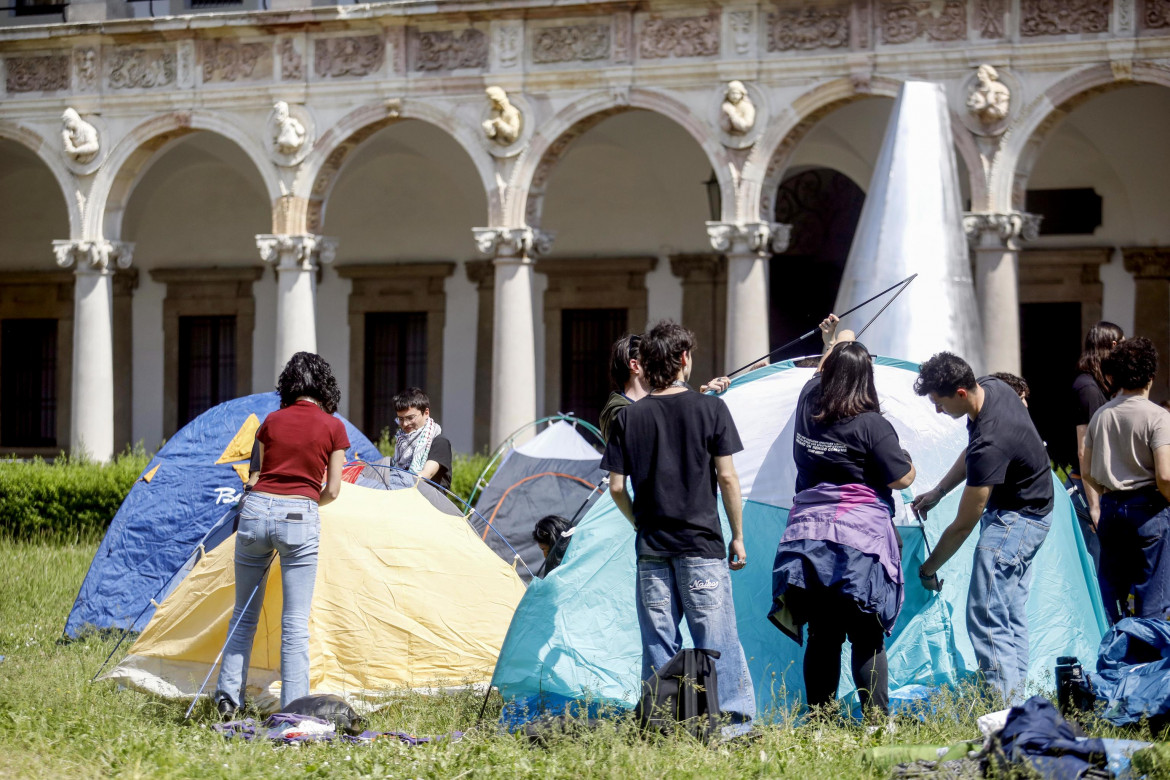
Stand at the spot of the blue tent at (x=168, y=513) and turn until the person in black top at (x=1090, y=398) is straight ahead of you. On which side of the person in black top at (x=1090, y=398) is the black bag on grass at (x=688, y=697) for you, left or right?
right

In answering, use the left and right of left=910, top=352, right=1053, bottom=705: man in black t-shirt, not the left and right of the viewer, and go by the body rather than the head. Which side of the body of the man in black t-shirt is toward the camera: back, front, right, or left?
left

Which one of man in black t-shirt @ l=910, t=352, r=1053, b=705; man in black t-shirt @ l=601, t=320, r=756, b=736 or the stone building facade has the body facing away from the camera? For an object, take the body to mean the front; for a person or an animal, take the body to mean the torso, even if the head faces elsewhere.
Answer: man in black t-shirt @ l=601, t=320, r=756, b=736

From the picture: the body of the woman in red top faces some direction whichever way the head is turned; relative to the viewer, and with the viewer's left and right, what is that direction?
facing away from the viewer

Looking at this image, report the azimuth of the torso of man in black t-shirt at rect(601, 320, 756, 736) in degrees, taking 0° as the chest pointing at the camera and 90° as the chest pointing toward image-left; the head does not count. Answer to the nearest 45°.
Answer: approximately 180°

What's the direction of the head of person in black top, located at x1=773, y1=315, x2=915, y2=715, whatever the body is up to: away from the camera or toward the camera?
away from the camera

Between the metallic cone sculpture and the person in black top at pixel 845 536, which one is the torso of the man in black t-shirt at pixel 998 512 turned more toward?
the person in black top

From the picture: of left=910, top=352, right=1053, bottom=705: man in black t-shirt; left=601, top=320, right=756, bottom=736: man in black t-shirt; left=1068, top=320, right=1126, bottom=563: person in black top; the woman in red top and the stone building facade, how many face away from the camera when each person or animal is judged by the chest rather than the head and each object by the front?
2

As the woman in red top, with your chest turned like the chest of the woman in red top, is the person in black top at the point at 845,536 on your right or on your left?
on your right

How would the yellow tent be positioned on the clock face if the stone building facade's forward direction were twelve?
The yellow tent is roughly at 12 o'clock from the stone building facade.
